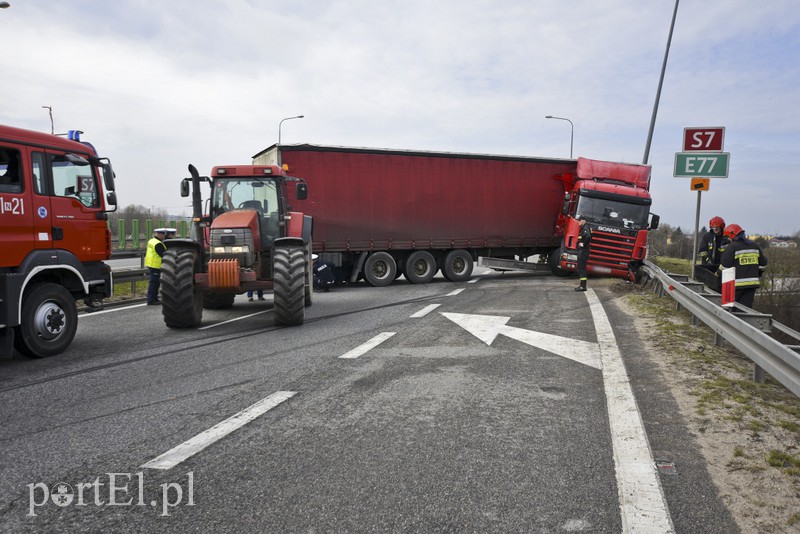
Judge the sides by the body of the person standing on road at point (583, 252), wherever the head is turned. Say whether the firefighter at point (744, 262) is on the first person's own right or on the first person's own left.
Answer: on the first person's own left

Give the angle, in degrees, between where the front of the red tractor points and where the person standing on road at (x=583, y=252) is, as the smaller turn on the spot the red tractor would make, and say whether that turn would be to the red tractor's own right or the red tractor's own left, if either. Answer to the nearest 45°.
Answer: approximately 90° to the red tractor's own left

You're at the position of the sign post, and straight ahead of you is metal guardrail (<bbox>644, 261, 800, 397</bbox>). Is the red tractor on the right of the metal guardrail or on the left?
right

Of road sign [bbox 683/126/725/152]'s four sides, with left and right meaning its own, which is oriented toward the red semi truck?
right

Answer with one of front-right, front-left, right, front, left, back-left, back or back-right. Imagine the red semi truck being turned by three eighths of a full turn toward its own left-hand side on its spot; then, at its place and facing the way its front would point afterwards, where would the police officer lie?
back-left
